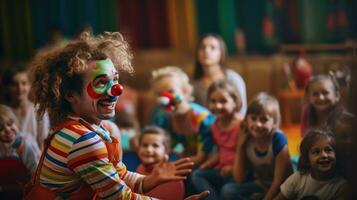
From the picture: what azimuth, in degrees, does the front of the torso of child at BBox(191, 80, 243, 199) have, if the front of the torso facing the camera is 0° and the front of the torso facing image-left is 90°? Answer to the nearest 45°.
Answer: approximately 45°

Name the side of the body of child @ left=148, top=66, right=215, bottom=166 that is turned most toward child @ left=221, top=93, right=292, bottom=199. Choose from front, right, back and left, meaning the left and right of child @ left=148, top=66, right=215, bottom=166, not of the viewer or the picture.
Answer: left

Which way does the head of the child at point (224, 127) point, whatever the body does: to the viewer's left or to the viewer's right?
to the viewer's left

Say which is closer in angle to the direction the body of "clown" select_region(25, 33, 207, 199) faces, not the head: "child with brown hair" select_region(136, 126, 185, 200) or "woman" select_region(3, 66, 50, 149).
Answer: the child with brown hair

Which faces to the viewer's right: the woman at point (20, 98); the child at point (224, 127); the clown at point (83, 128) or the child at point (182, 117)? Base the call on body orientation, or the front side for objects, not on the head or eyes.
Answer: the clown

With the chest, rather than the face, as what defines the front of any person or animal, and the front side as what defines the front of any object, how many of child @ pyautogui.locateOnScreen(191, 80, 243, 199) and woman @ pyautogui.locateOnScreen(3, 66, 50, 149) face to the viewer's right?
0

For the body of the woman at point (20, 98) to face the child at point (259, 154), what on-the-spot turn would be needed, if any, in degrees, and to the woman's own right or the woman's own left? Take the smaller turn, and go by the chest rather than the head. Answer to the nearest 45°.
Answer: approximately 45° to the woman's own left

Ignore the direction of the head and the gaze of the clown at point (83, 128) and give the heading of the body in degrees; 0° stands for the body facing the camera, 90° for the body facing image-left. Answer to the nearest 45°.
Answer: approximately 270°

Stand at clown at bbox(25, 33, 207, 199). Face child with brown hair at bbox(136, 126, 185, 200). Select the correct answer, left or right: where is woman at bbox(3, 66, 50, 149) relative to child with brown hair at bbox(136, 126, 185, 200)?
left

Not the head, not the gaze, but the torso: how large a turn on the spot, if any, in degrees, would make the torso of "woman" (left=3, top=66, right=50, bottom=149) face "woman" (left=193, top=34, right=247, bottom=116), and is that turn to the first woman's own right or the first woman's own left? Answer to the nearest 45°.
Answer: approximately 90° to the first woman's own left

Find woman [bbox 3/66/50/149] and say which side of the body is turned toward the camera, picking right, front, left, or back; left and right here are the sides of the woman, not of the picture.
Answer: front
